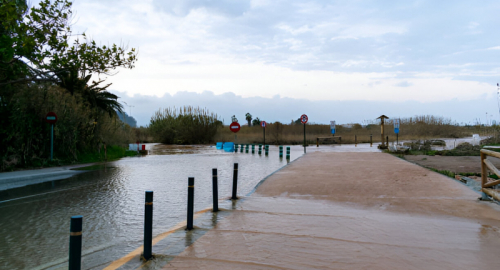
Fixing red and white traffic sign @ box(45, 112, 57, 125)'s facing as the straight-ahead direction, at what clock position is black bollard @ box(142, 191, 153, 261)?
The black bollard is roughly at 12 o'clock from the red and white traffic sign.

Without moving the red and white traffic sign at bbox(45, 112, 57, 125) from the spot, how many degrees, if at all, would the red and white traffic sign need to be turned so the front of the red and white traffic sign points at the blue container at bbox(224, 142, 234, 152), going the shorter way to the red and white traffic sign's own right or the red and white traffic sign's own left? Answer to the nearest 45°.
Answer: approximately 135° to the red and white traffic sign's own left

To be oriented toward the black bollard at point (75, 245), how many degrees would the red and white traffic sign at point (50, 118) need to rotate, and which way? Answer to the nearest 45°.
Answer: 0° — it already faces it

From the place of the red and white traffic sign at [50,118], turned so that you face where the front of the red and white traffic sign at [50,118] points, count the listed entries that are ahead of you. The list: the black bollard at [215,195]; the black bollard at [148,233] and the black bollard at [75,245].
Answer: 3

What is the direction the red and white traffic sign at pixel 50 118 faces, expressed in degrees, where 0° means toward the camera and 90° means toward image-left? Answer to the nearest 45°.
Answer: approximately 0°

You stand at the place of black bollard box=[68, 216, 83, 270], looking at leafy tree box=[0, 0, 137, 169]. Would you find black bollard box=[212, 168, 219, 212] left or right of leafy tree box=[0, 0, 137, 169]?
right

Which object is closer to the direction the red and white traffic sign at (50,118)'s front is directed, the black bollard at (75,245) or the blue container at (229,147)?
the black bollard

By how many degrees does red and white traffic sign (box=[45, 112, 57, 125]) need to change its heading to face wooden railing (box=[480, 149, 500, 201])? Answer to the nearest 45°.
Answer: approximately 45° to its left

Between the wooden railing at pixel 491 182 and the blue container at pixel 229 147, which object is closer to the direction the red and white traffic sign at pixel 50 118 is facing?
the wooden railing
